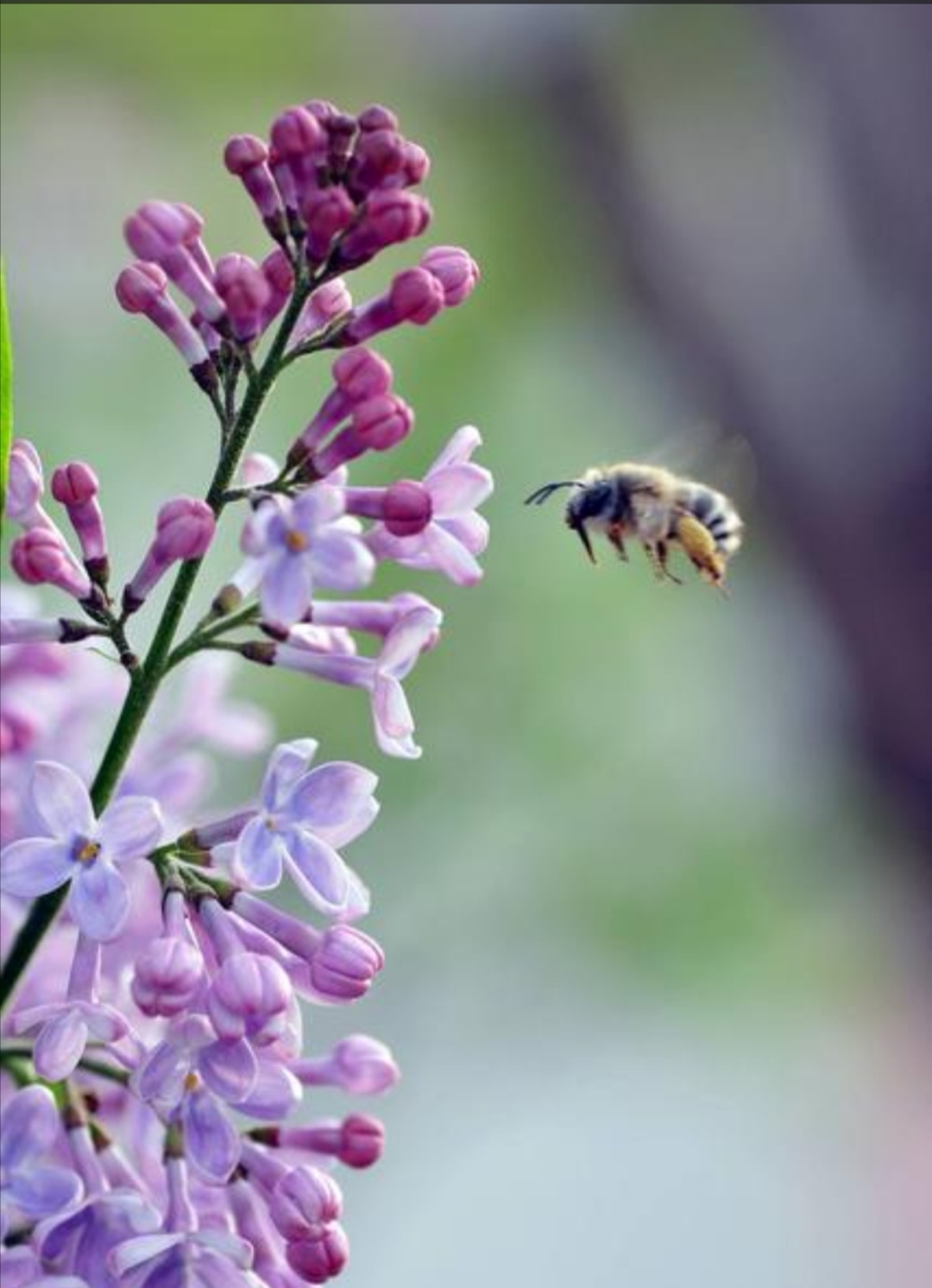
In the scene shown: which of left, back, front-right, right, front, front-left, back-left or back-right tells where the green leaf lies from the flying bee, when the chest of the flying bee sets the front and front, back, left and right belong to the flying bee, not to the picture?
front-left

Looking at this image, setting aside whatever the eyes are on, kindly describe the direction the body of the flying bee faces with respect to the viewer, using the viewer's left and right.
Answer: facing to the left of the viewer
